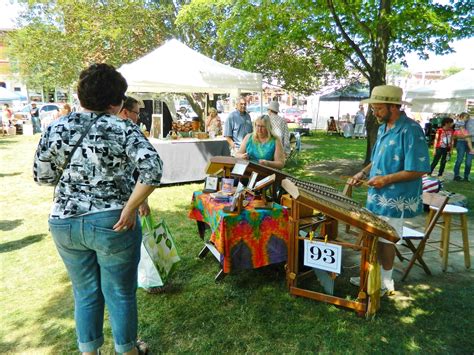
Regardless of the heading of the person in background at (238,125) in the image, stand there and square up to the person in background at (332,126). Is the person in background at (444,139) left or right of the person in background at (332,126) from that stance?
right

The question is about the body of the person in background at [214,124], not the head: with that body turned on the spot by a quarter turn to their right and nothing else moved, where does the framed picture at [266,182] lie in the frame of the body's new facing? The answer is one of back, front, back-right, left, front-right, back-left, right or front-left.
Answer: left

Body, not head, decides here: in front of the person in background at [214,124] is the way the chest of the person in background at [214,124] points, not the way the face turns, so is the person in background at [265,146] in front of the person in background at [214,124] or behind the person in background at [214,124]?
in front

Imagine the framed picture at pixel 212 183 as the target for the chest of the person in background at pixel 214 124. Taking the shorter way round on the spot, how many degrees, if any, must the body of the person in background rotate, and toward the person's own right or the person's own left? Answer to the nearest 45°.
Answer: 0° — they already face it

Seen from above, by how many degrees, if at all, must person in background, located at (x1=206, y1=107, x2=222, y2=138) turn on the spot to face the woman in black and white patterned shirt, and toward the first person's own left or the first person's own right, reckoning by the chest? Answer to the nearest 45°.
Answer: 0° — they already face them

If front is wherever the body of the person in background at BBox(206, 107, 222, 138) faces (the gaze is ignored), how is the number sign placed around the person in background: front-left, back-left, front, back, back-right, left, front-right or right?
front

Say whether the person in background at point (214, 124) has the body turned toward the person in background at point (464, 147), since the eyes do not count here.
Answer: no

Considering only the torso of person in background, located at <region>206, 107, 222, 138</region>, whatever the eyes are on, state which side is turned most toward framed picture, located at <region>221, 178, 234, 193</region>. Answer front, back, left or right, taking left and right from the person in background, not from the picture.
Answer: front

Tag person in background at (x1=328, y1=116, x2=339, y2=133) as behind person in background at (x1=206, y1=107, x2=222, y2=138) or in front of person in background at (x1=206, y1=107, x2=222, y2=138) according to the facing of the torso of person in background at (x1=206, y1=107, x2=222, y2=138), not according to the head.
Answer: behind

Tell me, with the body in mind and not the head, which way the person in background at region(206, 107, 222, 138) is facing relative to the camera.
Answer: toward the camera

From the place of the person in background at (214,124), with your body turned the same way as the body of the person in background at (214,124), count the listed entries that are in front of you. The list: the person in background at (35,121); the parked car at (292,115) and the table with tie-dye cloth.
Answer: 1

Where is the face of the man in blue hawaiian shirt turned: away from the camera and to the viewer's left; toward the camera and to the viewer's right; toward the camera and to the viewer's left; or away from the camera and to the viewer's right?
toward the camera and to the viewer's left

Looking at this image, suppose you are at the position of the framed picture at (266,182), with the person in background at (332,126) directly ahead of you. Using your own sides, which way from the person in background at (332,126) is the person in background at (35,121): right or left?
left

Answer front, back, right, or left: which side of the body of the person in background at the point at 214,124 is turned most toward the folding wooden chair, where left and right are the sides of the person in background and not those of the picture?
front

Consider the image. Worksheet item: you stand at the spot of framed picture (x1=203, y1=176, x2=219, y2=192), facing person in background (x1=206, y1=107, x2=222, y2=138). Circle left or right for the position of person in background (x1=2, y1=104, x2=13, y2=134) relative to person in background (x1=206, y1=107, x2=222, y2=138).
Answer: left

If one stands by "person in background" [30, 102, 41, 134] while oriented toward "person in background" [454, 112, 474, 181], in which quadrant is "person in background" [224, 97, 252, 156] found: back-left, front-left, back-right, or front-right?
front-right

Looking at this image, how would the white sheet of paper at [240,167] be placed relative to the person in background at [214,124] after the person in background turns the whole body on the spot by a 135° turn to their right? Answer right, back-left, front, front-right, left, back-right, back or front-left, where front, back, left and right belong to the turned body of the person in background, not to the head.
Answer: back-left
